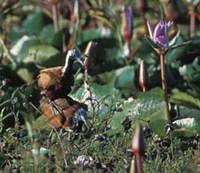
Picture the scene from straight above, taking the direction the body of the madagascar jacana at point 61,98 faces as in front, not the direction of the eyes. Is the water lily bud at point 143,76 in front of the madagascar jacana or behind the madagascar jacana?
in front

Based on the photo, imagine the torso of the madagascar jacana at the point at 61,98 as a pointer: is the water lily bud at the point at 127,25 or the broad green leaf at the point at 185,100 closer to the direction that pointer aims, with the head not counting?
the broad green leaf

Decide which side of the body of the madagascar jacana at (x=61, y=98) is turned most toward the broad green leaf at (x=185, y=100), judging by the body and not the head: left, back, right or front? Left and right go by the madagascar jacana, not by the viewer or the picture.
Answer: front

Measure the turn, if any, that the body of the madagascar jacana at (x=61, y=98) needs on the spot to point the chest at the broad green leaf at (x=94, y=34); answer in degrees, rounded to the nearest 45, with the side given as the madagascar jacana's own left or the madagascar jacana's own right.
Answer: approximately 90° to the madagascar jacana's own left

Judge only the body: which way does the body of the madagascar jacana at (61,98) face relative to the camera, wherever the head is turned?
to the viewer's right

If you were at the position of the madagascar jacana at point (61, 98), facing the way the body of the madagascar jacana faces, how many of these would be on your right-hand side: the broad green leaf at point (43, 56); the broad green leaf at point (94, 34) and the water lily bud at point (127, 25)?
0

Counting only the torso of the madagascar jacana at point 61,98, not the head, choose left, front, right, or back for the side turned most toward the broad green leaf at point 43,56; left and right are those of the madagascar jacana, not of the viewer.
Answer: left
